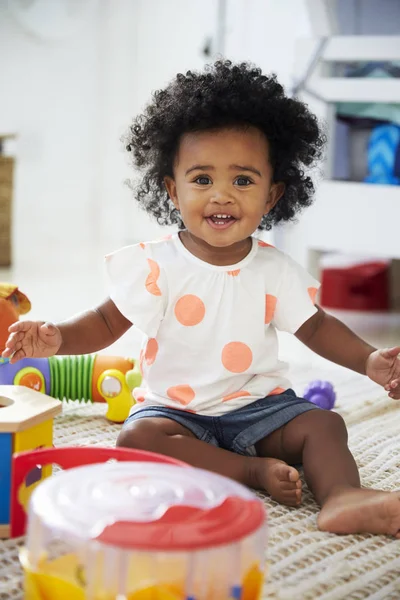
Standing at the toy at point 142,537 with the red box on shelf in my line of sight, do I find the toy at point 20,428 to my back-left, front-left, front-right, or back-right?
front-left

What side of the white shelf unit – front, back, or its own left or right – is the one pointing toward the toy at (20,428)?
front

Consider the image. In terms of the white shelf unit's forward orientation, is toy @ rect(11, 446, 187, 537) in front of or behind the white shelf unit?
in front

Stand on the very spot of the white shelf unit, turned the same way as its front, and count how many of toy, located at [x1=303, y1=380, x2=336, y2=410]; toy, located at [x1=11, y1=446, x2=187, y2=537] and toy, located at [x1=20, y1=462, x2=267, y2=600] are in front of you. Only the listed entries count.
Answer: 3

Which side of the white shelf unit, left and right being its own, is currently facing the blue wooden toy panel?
front

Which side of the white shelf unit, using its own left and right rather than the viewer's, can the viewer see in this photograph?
front

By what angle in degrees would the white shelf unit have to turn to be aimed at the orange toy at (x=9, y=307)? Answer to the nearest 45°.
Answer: approximately 45° to its right

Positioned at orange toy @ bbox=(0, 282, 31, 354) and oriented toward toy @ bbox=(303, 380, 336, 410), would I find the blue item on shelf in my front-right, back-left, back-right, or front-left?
front-left

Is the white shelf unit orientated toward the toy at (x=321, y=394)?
yes

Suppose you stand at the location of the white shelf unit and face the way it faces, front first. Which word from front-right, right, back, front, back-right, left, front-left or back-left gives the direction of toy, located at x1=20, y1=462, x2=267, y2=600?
front
